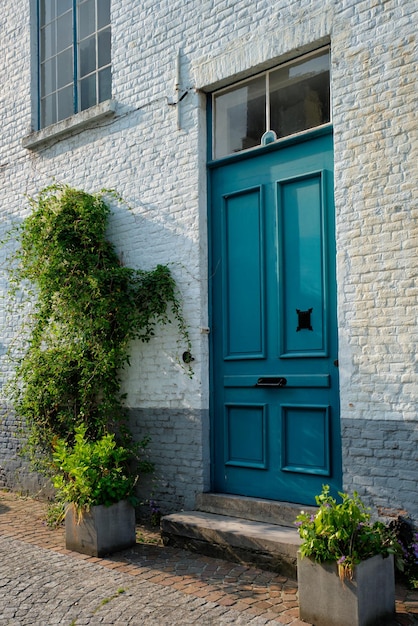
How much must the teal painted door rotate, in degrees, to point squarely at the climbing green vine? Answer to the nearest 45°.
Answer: approximately 90° to its right

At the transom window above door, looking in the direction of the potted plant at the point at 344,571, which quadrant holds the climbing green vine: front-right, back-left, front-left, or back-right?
back-right

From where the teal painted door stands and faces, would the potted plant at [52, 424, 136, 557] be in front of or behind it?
in front

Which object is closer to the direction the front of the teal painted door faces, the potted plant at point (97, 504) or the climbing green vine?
the potted plant

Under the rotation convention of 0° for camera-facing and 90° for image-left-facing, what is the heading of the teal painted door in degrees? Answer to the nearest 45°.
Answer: approximately 45°

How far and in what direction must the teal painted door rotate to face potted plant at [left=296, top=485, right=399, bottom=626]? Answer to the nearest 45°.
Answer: approximately 45° to its left

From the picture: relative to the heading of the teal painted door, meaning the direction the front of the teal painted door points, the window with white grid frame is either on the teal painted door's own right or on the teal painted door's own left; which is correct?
on the teal painted door's own right
